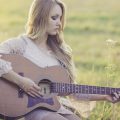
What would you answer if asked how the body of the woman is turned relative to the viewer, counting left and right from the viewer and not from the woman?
facing the viewer and to the right of the viewer
